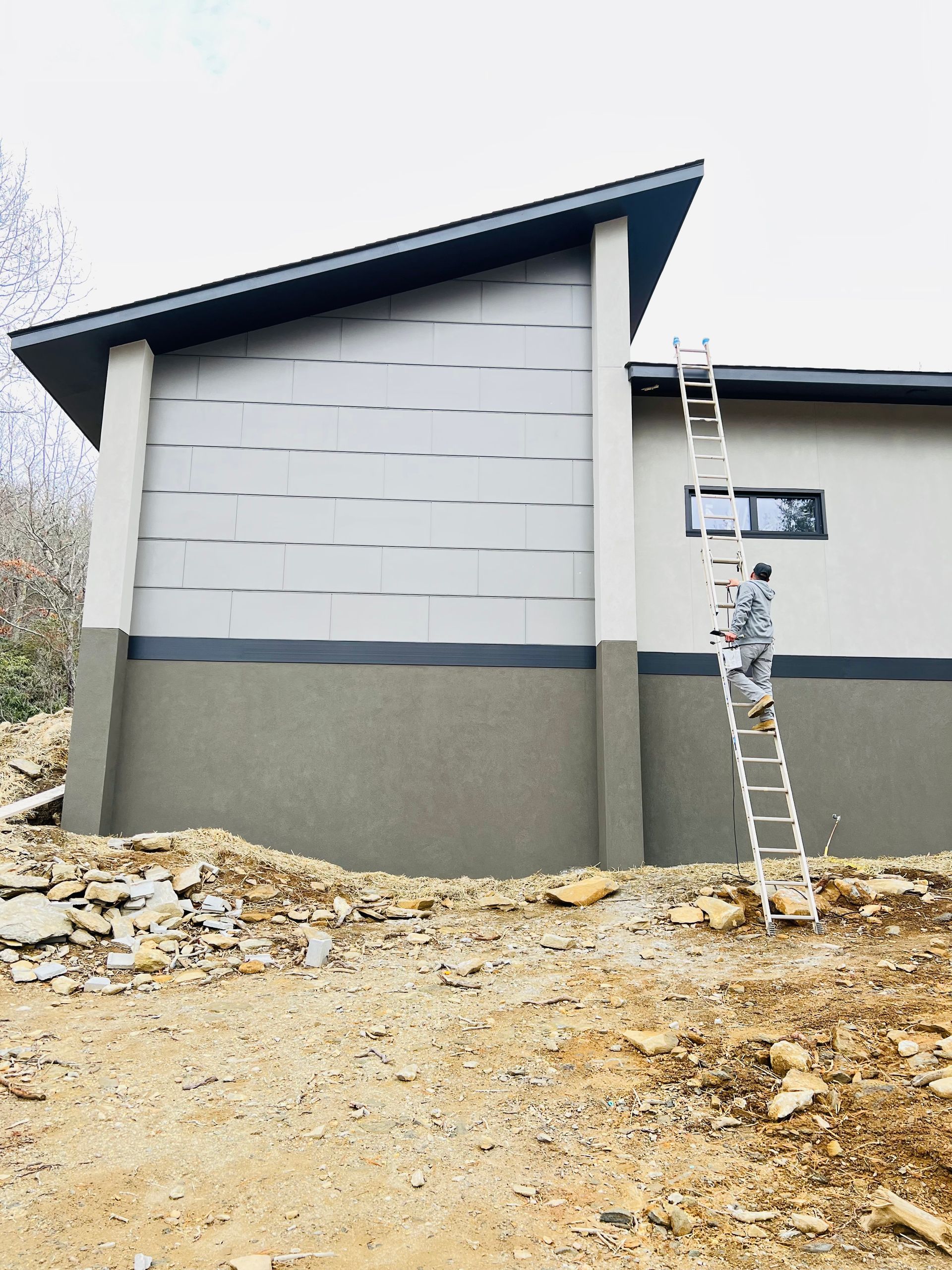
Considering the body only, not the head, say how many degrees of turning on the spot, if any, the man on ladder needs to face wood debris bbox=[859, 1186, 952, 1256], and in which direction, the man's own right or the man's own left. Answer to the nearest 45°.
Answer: approximately 135° to the man's own left

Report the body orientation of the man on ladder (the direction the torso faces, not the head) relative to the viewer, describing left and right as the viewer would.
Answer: facing away from the viewer and to the left of the viewer

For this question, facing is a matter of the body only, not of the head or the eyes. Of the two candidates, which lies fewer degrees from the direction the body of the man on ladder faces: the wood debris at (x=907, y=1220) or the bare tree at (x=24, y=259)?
the bare tree
